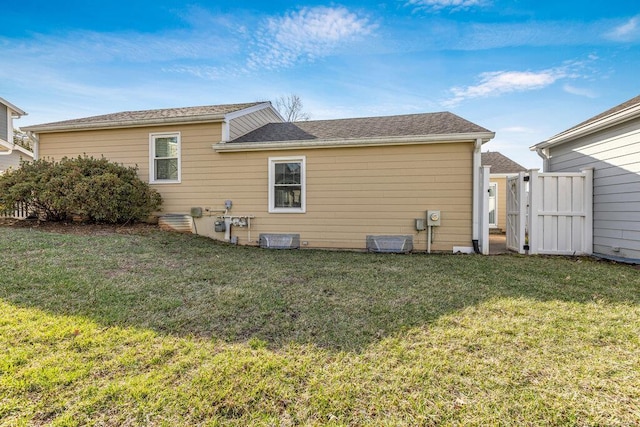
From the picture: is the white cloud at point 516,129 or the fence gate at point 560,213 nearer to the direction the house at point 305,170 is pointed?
the white cloud

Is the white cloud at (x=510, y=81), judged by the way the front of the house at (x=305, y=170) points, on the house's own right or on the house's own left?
on the house's own right

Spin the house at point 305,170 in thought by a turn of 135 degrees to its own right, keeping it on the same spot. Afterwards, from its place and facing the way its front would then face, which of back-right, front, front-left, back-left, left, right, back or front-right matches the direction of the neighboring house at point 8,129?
back

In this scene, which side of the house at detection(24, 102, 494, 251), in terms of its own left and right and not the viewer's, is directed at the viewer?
back

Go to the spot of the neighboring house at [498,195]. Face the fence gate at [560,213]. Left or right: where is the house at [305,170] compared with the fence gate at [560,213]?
right

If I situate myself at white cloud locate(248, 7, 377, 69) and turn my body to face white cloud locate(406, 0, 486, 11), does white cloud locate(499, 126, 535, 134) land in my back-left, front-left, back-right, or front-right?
front-left

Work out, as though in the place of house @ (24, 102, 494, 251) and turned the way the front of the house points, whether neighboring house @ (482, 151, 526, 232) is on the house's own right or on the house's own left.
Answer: on the house's own right

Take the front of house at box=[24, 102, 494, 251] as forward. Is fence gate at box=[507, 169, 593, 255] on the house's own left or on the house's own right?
on the house's own right
